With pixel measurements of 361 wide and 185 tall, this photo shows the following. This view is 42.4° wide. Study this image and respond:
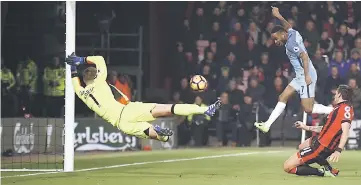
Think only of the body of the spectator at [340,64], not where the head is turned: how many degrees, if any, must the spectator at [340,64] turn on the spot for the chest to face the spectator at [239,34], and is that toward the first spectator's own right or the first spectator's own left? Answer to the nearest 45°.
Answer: approximately 90° to the first spectator's own right

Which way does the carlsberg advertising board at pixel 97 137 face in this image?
toward the camera

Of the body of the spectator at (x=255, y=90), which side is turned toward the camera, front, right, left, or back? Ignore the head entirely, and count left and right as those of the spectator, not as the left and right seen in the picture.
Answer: front

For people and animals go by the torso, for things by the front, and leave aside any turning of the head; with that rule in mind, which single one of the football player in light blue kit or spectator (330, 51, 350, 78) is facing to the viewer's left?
the football player in light blue kit

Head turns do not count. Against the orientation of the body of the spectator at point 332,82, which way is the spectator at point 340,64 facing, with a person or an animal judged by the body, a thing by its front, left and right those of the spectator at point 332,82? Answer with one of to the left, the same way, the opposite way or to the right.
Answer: the same way

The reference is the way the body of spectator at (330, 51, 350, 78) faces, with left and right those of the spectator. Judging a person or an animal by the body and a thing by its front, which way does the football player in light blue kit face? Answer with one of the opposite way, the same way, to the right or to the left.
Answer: to the right

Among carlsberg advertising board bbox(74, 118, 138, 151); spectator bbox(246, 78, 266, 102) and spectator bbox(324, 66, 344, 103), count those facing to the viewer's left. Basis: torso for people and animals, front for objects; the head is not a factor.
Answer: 0

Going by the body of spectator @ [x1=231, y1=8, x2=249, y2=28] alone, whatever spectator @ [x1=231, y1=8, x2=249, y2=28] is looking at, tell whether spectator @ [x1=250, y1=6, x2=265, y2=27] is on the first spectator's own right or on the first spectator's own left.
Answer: on the first spectator's own left

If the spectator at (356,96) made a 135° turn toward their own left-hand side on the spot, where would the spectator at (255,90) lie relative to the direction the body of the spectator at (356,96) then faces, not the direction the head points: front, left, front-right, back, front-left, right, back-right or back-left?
back

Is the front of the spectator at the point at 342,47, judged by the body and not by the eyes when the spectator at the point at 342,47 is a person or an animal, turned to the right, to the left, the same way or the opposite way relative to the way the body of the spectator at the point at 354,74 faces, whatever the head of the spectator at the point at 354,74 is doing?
the same way

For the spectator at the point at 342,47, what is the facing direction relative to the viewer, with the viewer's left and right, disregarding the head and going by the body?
facing the viewer

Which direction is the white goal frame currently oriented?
to the viewer's right

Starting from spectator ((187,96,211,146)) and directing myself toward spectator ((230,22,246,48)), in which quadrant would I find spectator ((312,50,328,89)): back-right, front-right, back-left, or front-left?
front-right

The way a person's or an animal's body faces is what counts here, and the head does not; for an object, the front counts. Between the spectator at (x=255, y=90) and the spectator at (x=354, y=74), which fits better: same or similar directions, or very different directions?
same or similar directions
